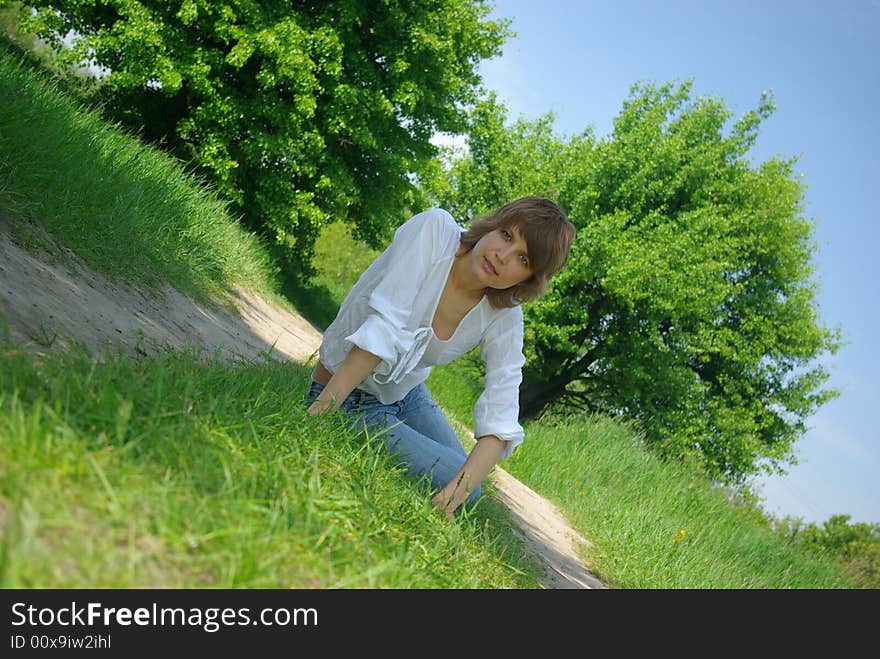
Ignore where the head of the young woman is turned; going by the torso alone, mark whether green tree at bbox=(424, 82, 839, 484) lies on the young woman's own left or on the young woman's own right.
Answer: on the young woman's own left

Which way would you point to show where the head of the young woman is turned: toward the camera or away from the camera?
toward the camera

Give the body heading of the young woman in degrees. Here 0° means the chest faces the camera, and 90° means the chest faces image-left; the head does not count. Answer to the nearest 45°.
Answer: approximately 315°

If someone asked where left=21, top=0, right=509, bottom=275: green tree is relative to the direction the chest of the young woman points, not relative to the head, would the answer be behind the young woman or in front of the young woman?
behind

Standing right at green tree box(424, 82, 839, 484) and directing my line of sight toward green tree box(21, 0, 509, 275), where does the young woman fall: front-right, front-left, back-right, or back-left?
front-left
